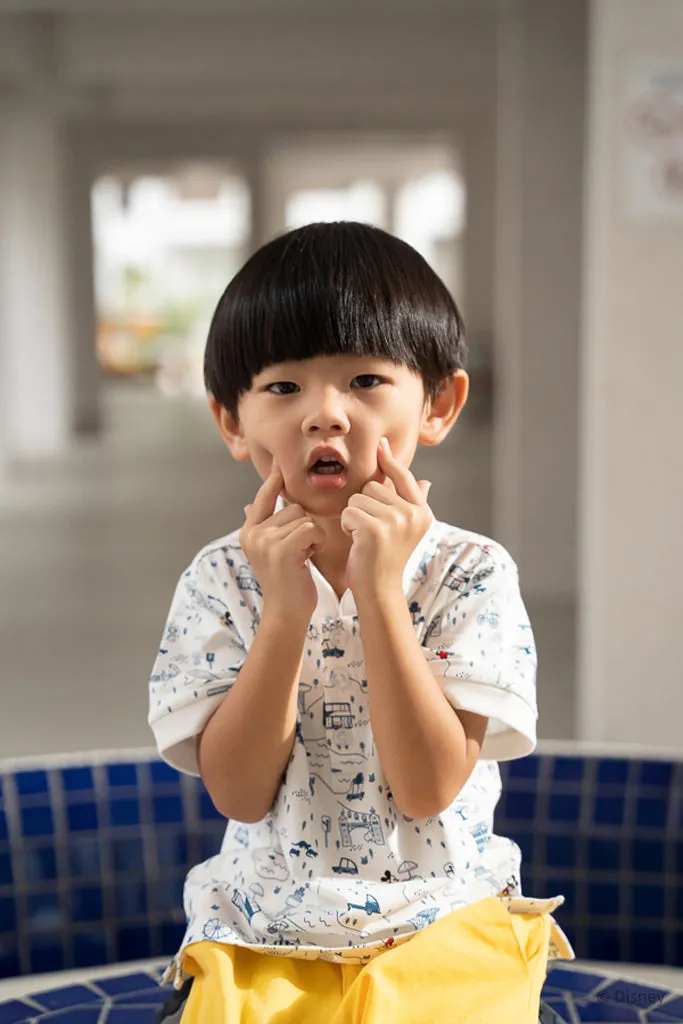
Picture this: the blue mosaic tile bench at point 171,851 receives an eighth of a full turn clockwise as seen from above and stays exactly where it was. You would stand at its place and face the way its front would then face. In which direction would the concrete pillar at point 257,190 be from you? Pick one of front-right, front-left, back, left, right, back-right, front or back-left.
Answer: back-right

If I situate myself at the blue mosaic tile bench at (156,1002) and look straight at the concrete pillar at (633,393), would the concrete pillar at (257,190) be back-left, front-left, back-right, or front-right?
front-left

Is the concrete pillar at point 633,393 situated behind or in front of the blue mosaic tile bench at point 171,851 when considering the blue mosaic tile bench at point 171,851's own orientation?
behind

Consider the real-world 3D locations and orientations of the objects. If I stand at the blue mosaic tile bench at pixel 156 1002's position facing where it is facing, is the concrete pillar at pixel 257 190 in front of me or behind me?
behind

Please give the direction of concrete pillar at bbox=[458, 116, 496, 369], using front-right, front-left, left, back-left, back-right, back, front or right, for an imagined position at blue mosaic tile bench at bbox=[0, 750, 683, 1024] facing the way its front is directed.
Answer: back

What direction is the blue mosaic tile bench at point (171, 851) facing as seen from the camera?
toward the camera

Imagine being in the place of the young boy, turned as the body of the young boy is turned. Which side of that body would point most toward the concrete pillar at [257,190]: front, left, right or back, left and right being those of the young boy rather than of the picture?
back

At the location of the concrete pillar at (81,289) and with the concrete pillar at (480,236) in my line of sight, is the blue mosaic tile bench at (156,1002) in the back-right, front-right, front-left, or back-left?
front-right

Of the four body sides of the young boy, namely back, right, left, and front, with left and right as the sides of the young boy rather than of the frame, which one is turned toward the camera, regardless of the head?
front

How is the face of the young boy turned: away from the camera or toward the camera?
toward the camera

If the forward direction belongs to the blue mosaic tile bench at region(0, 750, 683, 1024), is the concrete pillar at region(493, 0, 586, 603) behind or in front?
behind

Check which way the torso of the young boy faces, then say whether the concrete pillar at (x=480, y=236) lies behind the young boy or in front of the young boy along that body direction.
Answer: behind

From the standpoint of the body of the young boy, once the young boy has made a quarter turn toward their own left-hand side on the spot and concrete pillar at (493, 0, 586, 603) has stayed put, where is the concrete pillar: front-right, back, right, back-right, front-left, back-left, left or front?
left

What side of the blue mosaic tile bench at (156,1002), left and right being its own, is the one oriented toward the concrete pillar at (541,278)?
back

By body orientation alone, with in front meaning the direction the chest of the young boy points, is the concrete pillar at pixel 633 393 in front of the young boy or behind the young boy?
behind

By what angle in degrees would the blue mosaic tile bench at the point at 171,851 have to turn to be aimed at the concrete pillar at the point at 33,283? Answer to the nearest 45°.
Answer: approximately 180°
